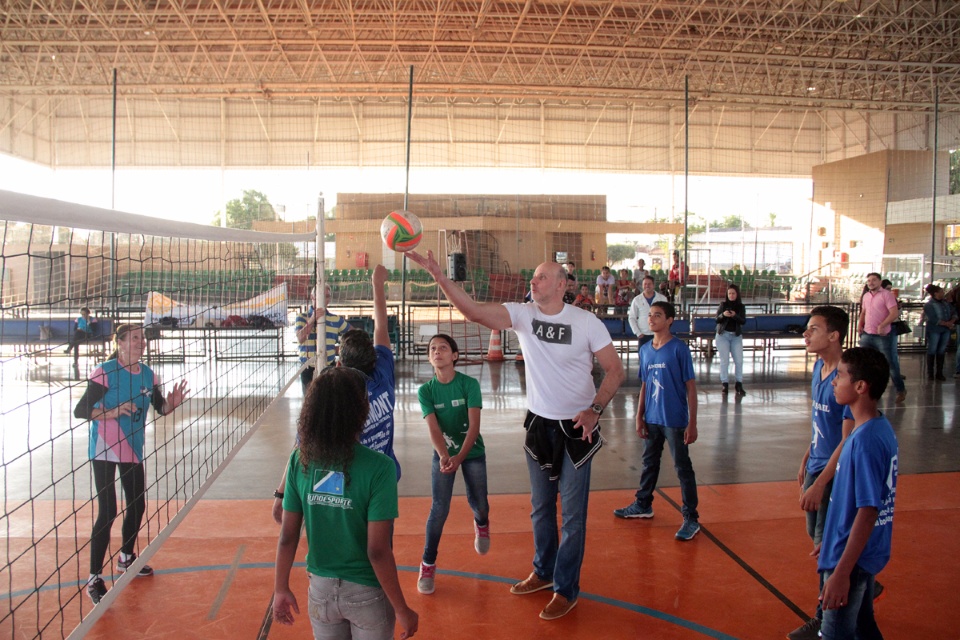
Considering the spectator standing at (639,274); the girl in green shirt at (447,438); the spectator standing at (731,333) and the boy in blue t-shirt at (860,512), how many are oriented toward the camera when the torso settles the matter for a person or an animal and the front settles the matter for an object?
3

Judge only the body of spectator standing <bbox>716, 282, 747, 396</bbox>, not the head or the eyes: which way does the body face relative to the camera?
toward the camera

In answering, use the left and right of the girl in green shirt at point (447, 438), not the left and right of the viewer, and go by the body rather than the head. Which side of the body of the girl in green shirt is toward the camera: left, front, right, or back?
front

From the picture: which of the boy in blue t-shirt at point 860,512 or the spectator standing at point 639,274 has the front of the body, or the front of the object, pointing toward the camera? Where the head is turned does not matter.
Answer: the spectator standing

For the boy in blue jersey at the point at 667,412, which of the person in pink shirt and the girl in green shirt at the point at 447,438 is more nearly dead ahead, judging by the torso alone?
the girl in green shirt

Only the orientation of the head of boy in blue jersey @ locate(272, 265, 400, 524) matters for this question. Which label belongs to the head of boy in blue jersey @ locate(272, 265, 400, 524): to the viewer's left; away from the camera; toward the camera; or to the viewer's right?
away from the camera

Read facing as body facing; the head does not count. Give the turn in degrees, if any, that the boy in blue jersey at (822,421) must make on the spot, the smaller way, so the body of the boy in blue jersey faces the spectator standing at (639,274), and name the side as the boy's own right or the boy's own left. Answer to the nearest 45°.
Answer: approximately 135° to the boy's own right

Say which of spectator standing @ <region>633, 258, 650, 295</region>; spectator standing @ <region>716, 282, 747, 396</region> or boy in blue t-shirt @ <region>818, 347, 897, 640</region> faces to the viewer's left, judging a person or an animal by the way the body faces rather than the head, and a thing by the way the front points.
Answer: the boy in blue t-shirt

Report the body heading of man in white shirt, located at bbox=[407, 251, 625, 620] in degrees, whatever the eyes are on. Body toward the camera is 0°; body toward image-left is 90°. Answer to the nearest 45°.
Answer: approximately 45°

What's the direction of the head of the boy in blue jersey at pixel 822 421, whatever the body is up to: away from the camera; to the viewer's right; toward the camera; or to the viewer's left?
to the viewer's left

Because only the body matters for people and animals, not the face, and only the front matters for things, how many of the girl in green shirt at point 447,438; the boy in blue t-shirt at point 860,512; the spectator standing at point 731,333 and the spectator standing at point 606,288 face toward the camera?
3

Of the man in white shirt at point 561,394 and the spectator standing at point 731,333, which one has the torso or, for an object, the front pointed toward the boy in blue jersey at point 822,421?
the spectator standing

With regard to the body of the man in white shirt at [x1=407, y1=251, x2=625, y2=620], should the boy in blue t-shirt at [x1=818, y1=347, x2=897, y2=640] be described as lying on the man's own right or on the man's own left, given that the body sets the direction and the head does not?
on the man's own left

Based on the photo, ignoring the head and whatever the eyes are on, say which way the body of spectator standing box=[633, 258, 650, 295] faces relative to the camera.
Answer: toward the camera

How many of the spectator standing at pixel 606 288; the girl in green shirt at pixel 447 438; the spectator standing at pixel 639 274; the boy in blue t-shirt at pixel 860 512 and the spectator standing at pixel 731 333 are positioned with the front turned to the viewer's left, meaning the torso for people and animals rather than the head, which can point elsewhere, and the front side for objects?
1

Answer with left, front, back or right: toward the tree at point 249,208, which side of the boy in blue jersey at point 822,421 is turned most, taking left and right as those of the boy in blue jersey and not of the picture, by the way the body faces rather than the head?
right

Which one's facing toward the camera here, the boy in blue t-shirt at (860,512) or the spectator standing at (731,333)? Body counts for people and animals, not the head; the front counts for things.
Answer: the spectator standing
